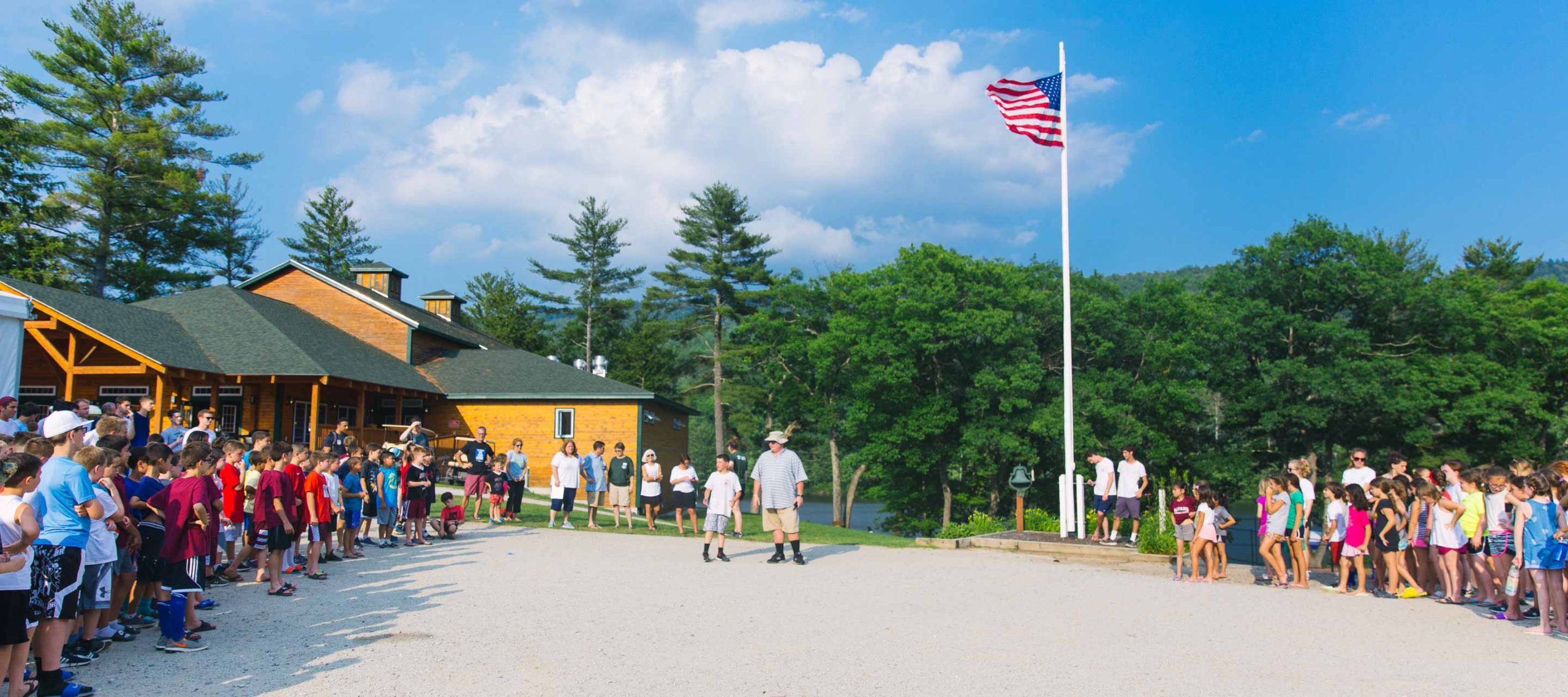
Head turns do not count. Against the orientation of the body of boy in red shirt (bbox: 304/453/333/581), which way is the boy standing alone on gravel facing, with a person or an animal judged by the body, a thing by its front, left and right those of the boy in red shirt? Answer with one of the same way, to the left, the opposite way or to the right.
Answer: to the right

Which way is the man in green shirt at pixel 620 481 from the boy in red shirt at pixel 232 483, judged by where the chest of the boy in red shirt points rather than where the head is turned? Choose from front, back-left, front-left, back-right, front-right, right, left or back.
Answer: front-left

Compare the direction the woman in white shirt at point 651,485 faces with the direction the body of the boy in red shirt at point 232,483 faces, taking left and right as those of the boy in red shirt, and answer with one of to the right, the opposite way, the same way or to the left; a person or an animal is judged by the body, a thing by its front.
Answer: to the right

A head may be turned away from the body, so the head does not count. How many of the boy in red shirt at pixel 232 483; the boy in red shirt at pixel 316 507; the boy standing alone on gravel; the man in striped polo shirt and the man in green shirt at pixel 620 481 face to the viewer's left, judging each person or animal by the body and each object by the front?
0

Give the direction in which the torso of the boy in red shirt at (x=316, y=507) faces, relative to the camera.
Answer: to the viewer's right

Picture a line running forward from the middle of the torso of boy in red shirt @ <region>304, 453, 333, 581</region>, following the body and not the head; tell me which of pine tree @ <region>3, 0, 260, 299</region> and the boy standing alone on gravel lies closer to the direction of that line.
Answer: the boy standing alone on gravel

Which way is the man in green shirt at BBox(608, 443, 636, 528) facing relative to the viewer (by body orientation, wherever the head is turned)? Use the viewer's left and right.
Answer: facing the viewer

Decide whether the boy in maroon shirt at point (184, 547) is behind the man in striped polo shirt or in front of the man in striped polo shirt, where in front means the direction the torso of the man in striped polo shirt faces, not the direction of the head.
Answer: in front

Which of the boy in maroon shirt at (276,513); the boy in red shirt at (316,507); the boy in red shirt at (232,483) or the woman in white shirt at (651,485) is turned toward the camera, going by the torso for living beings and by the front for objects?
the woman in white shirt

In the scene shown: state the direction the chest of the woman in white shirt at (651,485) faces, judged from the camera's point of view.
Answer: toward the camera

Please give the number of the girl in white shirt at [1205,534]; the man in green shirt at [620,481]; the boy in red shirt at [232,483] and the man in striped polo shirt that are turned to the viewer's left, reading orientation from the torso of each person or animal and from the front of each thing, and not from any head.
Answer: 1

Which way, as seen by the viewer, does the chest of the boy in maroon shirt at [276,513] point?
to the viewer's right

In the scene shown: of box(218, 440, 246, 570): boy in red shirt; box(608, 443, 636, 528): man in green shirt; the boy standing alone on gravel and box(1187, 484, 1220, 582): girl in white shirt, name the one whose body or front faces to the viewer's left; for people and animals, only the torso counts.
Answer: the girl in white shirt

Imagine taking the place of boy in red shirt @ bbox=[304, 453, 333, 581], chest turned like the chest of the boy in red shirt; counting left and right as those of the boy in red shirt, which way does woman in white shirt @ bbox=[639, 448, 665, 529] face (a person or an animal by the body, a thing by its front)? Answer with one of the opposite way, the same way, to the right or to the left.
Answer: to the right
